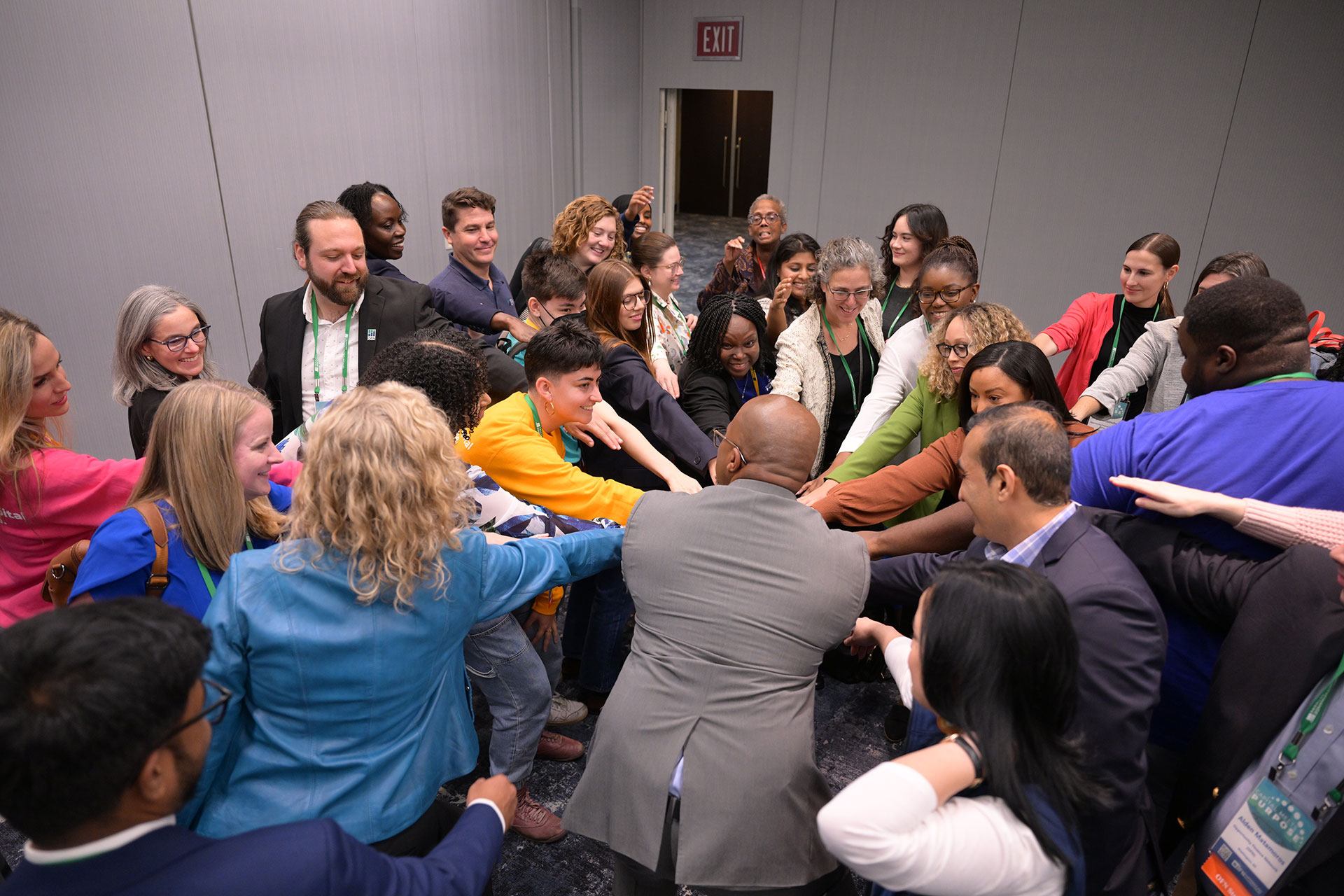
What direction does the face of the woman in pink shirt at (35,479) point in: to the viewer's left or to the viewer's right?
to the viewer's right

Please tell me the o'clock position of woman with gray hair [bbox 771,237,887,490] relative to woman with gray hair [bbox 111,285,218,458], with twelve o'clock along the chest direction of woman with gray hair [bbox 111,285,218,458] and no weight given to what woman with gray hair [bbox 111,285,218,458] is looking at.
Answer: woman with gray hair [bbox 771,237,887,490] is roughly at 11 o'clock from woman with gray hair [bbox 111,285,218,458].

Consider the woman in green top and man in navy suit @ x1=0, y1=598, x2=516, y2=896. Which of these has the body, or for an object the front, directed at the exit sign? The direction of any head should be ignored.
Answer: the man in navy suit

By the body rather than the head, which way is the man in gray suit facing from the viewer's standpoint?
away from the camera

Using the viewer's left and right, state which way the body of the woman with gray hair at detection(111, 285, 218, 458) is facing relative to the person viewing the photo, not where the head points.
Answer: facing the viewer and to the right of the viewer

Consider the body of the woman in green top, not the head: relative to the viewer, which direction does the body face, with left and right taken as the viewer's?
facing the viewer and to the left of the viewer

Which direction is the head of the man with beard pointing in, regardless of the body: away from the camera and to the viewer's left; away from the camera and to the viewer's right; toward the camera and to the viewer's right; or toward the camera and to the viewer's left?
toward the camera and to the viewer's right

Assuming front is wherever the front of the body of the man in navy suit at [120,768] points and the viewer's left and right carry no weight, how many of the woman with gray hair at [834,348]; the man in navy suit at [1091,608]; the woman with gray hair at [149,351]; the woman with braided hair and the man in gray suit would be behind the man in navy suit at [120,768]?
0

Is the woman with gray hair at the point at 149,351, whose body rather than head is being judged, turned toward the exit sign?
no

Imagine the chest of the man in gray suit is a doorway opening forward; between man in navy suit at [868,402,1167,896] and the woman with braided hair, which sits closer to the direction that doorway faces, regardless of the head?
the woman with braided hair

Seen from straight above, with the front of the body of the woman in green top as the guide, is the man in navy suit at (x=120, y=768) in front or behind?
in front

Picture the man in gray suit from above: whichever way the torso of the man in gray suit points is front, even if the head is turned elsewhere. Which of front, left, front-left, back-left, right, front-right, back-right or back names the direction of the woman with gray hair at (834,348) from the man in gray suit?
front

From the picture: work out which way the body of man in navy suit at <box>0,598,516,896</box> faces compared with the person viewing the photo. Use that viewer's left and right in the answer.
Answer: facing away from the viewer and to the right of the viewer

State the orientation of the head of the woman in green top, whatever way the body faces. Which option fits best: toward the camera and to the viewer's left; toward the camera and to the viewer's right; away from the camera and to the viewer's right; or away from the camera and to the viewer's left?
toward the camera and to the viewer's left

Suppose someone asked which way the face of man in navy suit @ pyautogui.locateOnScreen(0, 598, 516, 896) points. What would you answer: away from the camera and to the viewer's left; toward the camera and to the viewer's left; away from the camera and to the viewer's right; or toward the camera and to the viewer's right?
away from the camera and to the viewer's right

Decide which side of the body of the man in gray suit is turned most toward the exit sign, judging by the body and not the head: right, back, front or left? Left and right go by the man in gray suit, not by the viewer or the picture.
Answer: front

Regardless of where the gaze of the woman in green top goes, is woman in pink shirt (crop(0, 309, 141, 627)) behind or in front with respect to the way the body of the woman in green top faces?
in front

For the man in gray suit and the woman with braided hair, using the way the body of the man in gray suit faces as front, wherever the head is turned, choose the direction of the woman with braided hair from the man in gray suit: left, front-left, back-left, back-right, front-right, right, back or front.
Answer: front

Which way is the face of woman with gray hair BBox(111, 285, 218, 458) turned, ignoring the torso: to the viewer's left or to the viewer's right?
to the viewer's right

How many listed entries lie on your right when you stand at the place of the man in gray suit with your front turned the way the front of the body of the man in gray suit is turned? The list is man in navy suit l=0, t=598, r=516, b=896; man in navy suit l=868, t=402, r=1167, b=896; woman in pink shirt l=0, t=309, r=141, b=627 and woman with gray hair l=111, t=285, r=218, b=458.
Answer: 1

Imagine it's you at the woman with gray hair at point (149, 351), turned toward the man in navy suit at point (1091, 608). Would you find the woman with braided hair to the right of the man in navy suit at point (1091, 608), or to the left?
left
